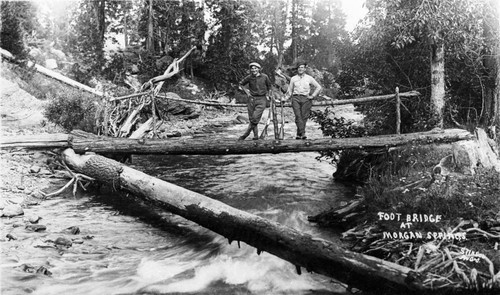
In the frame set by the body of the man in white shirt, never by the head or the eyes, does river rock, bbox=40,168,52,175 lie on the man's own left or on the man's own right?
on the man's own right

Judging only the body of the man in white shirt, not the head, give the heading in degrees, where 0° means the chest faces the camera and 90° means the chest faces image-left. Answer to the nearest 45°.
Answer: approximately 0°

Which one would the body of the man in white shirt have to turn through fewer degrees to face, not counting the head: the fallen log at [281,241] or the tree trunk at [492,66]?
the fallen log

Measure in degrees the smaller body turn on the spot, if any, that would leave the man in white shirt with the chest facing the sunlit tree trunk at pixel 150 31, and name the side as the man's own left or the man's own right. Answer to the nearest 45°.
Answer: approximately 135° to the man's own right

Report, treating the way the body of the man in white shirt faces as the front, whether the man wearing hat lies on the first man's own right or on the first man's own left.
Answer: on the first man's own right

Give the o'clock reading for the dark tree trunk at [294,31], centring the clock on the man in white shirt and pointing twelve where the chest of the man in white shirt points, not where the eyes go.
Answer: The dark tree trunk is roughly at 6 o'clock from the man in white shirt.

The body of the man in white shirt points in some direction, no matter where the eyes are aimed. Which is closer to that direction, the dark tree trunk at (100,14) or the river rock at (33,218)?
the river rock

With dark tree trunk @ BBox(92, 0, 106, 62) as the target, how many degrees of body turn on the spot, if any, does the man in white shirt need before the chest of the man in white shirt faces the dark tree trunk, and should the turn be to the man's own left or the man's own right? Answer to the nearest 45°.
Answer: approximately 135° to the man's own right

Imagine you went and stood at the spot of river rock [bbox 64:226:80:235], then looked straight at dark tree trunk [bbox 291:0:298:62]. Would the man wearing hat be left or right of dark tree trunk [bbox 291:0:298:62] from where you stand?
right

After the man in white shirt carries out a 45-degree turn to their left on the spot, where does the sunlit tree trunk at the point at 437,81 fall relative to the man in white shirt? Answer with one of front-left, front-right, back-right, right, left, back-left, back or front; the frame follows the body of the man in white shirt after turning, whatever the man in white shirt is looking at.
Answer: front-left

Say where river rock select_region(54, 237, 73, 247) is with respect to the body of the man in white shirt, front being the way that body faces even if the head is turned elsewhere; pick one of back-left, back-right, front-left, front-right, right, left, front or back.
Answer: front-right

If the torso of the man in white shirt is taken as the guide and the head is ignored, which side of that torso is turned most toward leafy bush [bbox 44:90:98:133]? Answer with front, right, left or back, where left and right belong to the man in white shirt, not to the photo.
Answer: right

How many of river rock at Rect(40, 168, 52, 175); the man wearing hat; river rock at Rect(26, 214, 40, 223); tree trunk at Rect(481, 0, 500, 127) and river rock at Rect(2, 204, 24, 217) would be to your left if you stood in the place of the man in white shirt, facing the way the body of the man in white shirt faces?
1

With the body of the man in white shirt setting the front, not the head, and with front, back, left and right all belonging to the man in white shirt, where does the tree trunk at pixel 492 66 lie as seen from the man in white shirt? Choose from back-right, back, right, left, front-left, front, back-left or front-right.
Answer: left

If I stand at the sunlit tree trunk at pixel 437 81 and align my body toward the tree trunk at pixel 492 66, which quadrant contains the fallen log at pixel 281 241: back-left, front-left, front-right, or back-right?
back-right

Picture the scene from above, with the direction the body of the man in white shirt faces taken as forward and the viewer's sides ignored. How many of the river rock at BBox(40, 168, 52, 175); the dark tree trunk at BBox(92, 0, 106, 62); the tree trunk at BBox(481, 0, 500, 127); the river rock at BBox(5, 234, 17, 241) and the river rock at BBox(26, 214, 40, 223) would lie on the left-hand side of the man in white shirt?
1

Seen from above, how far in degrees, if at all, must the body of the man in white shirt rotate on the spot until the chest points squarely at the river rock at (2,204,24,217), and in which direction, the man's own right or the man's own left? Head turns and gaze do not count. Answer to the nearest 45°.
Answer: approximately 45° to the man's own right
